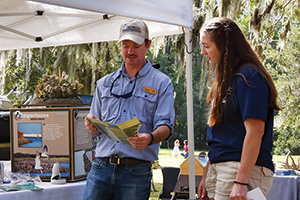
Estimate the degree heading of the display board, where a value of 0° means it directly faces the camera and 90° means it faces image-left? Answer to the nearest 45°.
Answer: approximately 0°

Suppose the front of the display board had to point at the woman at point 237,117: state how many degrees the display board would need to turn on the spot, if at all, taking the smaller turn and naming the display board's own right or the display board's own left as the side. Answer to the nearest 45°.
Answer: approximately 45° to the display board's own left

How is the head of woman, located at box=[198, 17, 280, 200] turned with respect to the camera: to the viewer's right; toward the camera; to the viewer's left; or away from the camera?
to the viewer's left
